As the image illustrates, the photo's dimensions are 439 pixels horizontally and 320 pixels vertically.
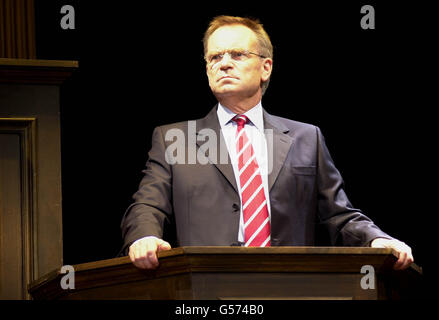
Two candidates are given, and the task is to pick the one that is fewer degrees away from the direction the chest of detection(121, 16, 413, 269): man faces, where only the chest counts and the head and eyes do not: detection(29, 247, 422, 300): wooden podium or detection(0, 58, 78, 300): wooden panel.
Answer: the wooden podium

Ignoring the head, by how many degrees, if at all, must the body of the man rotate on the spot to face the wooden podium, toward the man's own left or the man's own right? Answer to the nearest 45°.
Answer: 0° — they already face it

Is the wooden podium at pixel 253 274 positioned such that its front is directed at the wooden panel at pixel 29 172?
no

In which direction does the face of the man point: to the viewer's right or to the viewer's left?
to the viewer's left

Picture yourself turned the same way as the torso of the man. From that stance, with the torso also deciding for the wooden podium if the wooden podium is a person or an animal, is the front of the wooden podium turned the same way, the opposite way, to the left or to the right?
the same way

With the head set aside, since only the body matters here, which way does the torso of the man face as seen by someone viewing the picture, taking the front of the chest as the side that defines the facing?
toward the camera

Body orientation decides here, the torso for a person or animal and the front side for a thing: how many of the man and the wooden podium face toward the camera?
2

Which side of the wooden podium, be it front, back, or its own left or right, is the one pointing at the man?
back

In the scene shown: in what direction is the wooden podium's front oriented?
toward the camera

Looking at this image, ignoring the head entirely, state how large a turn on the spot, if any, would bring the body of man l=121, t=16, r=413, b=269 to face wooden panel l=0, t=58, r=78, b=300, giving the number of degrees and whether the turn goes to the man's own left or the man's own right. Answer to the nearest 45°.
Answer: approximately 90° to the man's own right
